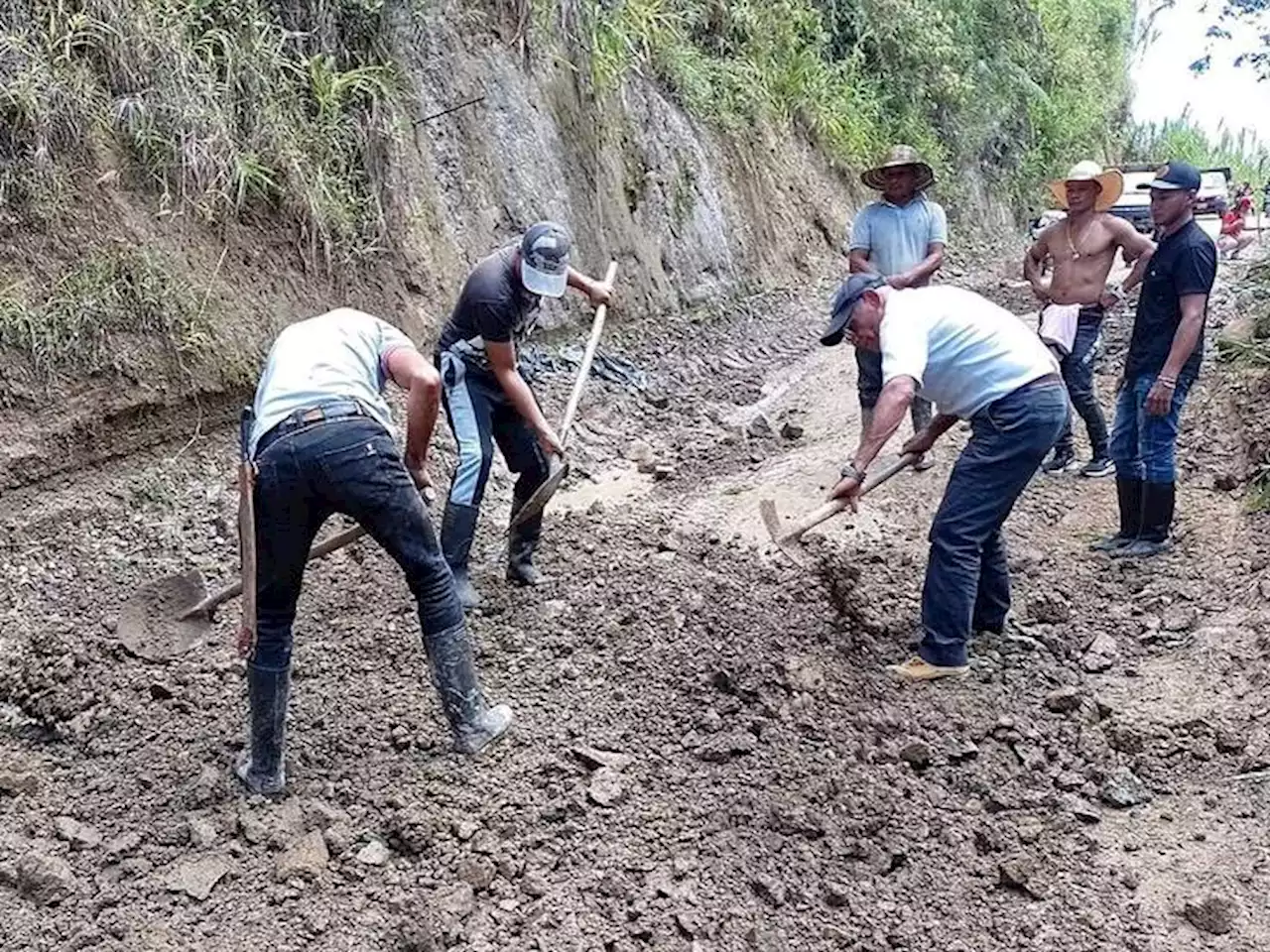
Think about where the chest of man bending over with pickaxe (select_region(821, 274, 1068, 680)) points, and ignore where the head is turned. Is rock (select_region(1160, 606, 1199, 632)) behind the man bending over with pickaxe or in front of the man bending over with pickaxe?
behind

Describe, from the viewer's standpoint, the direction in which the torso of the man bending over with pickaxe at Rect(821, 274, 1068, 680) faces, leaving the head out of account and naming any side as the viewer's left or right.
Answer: facing to the left of the viewer

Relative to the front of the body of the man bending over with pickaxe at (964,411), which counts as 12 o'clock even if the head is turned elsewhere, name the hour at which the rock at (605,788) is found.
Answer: The rock is roughly at 10 o'clock from the man bending over with pickaxe.

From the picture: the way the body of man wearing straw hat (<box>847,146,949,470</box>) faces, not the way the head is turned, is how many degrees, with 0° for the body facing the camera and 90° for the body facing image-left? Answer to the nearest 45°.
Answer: approximately 0°

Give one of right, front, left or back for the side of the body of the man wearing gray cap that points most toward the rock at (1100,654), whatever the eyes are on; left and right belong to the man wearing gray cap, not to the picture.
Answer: front

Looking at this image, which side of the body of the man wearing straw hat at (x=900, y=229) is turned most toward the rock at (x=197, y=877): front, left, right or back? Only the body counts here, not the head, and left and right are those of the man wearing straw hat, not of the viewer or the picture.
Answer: front

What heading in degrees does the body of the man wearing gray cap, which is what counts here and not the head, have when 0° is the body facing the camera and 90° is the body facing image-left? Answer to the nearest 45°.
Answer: approximately 315°

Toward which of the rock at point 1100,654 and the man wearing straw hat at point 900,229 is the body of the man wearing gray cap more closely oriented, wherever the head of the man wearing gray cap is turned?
the rock

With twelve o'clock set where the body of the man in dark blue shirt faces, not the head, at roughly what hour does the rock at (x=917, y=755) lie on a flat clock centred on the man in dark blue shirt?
The rock is roughly at 11 o'clock from the man in dark blue shirt.

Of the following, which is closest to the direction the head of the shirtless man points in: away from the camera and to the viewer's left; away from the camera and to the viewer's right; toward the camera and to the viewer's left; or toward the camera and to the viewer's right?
toward the camera and to the viewer's left

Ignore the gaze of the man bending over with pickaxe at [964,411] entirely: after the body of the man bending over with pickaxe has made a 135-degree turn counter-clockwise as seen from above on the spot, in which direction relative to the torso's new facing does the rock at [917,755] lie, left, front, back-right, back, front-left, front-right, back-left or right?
front-right

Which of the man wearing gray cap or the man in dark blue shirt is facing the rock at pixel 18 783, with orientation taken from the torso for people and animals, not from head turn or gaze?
the man in dark blue shirt

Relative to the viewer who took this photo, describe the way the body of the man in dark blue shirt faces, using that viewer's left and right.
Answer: facing the viewer and to the left of the viewer

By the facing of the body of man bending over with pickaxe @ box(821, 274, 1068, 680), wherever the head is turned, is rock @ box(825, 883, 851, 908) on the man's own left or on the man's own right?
on the man's own left

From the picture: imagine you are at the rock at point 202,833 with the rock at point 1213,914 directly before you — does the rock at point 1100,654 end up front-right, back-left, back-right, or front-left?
front-left

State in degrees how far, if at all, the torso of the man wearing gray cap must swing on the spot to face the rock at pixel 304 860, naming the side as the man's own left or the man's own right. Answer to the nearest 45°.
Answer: approximately 45° to the man's own right
